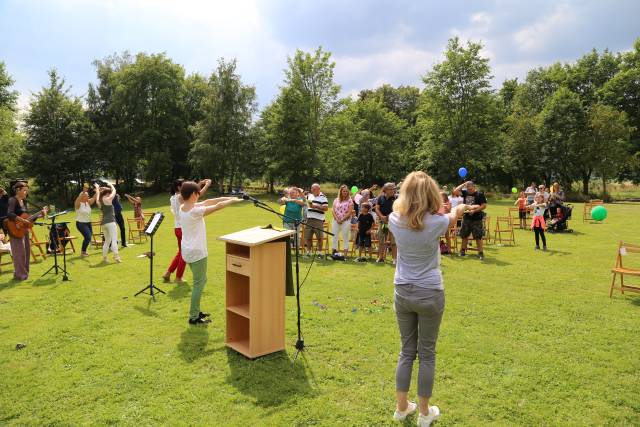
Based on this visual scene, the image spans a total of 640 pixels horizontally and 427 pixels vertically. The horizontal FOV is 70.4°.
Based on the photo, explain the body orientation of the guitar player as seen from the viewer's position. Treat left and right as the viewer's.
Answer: facing the viewer and to the right of the viewer

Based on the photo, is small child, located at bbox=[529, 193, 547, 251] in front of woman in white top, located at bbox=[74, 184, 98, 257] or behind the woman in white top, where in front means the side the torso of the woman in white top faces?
in front

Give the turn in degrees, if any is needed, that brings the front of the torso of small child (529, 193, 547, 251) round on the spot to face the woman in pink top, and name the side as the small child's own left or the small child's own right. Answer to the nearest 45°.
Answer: approximately 45° to the small child's own right

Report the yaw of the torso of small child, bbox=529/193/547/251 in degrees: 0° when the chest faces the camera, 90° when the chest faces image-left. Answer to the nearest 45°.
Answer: approximately 0°

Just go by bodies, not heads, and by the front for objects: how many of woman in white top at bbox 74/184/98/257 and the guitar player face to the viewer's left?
0

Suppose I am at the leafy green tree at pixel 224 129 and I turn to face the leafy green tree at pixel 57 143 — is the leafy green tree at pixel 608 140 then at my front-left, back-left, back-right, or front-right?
back-left

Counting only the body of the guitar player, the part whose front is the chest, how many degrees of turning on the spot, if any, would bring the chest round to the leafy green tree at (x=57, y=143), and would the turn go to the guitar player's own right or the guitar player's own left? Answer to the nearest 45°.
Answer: approximately 135° to the guitar player's own left

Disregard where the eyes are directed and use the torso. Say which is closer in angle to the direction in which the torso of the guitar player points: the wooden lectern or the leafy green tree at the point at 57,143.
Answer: the wooden lectern

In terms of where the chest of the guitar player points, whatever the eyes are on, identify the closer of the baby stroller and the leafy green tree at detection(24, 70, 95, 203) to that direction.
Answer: the baby stroller

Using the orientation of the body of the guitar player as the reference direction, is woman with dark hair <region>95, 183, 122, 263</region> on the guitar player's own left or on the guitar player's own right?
on the guitar player's own left

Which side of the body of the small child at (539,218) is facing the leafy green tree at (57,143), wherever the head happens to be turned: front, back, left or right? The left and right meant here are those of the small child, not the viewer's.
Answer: right

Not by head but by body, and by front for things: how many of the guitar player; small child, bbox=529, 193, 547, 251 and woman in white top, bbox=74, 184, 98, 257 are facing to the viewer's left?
0

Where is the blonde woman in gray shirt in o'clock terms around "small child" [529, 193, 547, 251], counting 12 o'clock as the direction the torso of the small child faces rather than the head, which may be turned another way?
The blonde woman in gray shirt is roughly at 12 o'clock from the small child.

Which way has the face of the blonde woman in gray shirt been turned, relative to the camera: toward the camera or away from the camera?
away from the camera

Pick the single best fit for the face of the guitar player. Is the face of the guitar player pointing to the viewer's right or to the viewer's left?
to the viewer's right

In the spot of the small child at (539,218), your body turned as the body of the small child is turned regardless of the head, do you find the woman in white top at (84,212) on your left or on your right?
on your right
